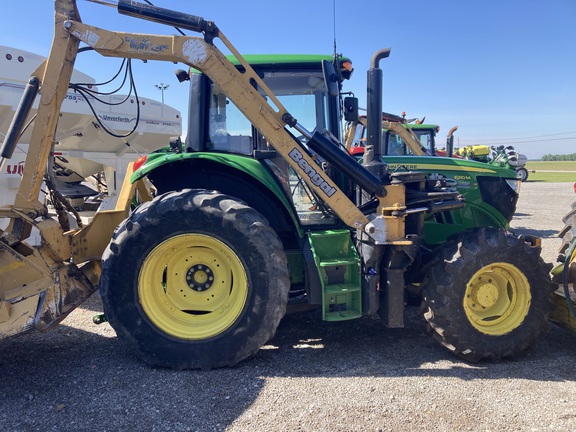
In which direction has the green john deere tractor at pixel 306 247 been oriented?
to the viewer's right
